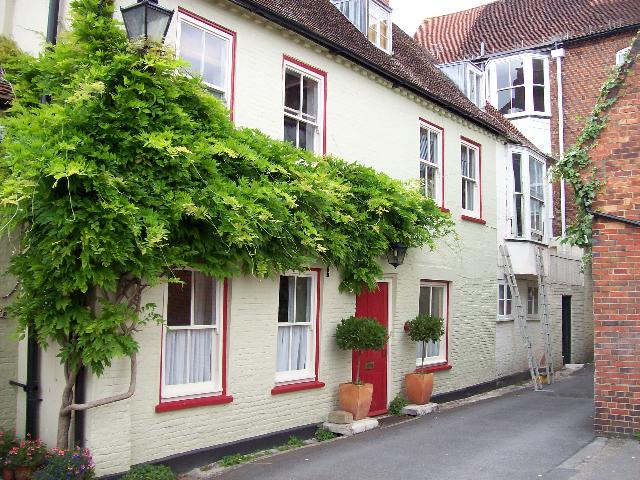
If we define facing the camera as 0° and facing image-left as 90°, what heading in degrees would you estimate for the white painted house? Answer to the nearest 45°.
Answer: approximately 315°

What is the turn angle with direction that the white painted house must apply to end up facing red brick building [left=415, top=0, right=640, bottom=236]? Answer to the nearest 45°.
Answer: approximately 90° to its left

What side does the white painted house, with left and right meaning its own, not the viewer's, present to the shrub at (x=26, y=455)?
right

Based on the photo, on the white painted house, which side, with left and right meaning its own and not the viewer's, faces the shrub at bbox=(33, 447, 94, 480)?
right

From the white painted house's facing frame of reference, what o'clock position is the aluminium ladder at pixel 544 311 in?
The aluminium ladder is roughly at 9 o'clock from the white painted house.

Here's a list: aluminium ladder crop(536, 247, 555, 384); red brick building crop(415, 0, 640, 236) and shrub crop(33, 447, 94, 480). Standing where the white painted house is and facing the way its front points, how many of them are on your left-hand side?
2

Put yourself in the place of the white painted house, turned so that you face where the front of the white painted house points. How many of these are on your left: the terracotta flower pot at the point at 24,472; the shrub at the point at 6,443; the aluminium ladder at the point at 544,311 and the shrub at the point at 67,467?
1
